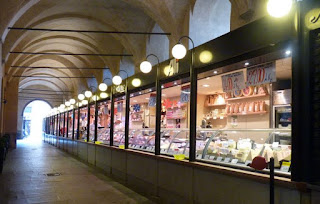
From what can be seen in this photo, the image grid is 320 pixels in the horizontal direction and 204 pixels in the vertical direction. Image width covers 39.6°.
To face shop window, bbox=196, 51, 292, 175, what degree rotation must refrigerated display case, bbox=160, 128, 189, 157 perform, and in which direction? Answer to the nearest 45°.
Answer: approximately 90° to its left

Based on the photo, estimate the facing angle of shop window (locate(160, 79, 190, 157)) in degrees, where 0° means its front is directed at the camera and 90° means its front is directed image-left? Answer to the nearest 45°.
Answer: approximately 45°

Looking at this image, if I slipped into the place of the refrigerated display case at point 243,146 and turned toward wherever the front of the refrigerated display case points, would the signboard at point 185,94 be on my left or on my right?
on my right

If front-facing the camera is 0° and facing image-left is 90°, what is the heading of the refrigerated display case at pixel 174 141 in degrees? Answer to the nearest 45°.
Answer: approximately 45°

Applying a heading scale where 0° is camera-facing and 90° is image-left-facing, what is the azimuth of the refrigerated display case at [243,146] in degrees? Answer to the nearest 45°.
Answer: approximately 45°

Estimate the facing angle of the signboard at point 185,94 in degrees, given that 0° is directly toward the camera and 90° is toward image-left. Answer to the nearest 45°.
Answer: approximately 45°

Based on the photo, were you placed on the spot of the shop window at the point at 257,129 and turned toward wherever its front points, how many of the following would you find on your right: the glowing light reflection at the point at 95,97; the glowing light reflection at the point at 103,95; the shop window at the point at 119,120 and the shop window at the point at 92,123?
4
